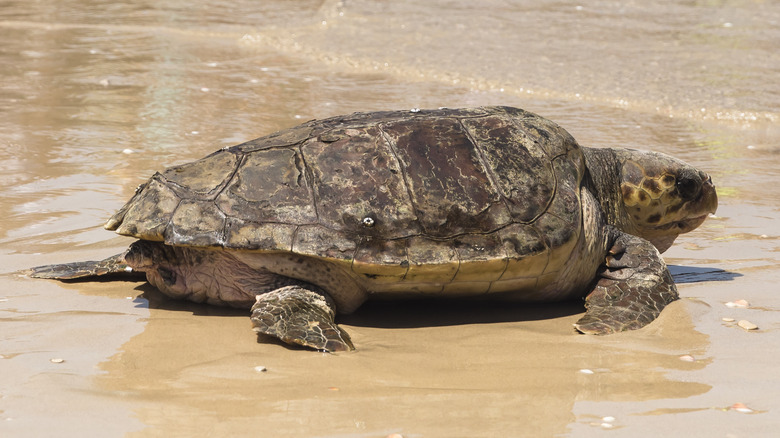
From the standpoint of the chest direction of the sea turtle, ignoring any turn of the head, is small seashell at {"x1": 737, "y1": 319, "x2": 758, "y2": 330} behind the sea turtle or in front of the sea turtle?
in front

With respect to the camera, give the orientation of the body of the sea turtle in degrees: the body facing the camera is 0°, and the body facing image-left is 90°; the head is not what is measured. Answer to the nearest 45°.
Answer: approximately 270°

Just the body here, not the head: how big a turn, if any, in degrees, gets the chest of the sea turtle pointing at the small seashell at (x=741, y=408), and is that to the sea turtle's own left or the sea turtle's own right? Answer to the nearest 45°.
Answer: approximately 45° to the sea turtle's own right

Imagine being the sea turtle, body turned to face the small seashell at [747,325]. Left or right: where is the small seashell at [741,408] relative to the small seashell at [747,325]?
right

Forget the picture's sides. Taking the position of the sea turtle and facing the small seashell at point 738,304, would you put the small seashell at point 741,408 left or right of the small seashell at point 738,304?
right

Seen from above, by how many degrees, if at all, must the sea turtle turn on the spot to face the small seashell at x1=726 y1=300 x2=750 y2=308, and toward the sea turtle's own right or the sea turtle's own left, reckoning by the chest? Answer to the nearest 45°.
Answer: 0° — it already faces it
